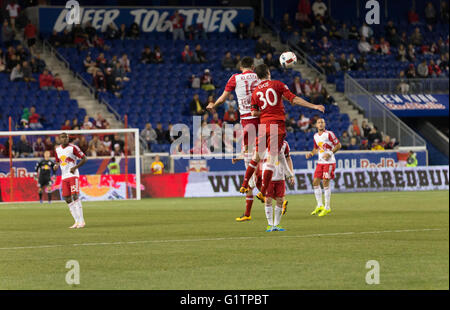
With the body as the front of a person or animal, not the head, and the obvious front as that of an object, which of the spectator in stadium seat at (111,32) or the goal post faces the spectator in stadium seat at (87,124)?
the spectator in stadium seat at (111,32)

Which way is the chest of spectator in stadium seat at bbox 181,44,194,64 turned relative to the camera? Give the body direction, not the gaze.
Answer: toward the camera

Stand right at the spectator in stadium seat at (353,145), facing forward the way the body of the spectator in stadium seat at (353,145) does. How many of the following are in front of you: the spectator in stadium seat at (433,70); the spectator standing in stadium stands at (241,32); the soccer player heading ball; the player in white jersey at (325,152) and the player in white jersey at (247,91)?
3

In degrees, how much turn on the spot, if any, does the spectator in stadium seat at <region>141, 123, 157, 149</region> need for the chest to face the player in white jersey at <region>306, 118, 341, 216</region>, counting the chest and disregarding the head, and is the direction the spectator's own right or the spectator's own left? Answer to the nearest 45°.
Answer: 0° — they already face them

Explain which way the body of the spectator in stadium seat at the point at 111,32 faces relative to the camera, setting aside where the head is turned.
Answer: toward the camera

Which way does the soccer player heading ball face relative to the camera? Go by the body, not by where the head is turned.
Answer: away from the camera

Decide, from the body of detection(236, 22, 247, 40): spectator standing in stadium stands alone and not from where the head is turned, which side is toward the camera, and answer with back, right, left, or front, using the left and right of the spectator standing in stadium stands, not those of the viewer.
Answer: front

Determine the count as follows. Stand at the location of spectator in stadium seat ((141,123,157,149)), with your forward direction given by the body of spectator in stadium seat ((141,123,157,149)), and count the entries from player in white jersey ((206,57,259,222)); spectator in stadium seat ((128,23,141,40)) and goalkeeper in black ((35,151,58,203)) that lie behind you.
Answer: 1

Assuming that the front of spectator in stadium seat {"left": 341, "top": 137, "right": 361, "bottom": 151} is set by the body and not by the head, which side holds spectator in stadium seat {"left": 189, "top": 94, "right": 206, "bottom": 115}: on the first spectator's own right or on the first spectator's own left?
on the first spectator's own right

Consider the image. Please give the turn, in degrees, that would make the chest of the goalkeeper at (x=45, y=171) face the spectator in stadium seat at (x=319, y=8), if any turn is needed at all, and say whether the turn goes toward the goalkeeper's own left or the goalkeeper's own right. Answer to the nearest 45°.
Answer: approximately 135° to the goalkeeper's own left

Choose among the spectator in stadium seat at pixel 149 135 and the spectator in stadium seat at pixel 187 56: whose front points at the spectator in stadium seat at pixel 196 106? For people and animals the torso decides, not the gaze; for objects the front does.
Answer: the spectator in stadium seat at pixel 187 56

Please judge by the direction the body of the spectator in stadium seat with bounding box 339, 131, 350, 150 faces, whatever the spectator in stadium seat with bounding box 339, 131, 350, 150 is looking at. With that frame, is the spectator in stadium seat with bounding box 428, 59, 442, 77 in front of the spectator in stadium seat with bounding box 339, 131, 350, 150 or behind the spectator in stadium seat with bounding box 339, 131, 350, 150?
behind

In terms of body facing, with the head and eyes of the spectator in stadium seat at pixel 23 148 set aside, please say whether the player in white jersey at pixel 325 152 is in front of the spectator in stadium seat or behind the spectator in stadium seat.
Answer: in front

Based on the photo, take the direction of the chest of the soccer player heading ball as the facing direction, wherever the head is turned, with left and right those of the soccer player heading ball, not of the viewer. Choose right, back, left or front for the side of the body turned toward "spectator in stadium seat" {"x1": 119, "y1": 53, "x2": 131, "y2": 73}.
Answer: front

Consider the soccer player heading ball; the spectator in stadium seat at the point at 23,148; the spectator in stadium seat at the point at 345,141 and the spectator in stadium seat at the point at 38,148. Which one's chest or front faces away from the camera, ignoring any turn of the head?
the soccer player heading ball

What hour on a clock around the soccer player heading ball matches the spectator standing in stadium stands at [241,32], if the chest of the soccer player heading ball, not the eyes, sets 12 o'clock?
The spectator standing in stadium stands is roughly at 12 o'clock from the soccer player heading ball.

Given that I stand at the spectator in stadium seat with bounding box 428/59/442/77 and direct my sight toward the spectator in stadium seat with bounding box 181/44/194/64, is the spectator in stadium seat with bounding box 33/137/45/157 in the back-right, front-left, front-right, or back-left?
front-left

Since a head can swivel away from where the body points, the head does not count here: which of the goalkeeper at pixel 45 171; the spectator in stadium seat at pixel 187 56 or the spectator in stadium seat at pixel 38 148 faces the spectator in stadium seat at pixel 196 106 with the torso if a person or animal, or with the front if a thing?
the spectator in stadium seat at pixel 187 56

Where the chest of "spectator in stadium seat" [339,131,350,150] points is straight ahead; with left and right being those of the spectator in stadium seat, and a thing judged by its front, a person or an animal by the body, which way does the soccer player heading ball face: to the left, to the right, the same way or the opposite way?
the opposite way
